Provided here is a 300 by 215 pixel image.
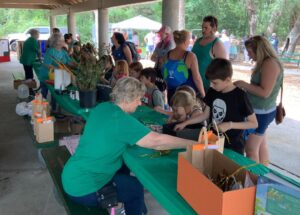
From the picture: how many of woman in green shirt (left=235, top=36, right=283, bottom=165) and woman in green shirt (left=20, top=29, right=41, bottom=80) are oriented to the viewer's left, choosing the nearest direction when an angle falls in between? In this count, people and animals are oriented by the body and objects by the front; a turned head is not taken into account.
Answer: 1

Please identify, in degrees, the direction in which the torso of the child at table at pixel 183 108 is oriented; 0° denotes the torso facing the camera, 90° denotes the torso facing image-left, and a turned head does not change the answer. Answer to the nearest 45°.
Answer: approximately 45°

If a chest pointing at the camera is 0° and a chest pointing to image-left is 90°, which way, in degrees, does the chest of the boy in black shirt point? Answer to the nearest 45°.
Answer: approximately 45°

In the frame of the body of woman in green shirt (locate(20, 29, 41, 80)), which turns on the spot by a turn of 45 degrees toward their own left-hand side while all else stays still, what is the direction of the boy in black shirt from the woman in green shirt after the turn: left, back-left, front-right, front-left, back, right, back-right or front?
back-right

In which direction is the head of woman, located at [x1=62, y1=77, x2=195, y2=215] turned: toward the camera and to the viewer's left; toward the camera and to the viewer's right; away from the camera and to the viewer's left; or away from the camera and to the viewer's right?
away from the camera and to the viewer's right

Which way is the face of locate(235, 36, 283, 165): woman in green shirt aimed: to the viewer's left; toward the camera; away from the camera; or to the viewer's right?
to the viewer's left

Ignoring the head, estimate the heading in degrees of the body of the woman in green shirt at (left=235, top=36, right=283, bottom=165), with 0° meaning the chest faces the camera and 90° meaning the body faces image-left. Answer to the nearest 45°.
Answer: approximately 90°

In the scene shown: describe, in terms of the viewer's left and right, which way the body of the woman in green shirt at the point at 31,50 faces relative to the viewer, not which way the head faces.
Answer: facing to the right of the viewer

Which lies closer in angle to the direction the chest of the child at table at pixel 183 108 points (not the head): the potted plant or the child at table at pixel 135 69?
the potted plant
